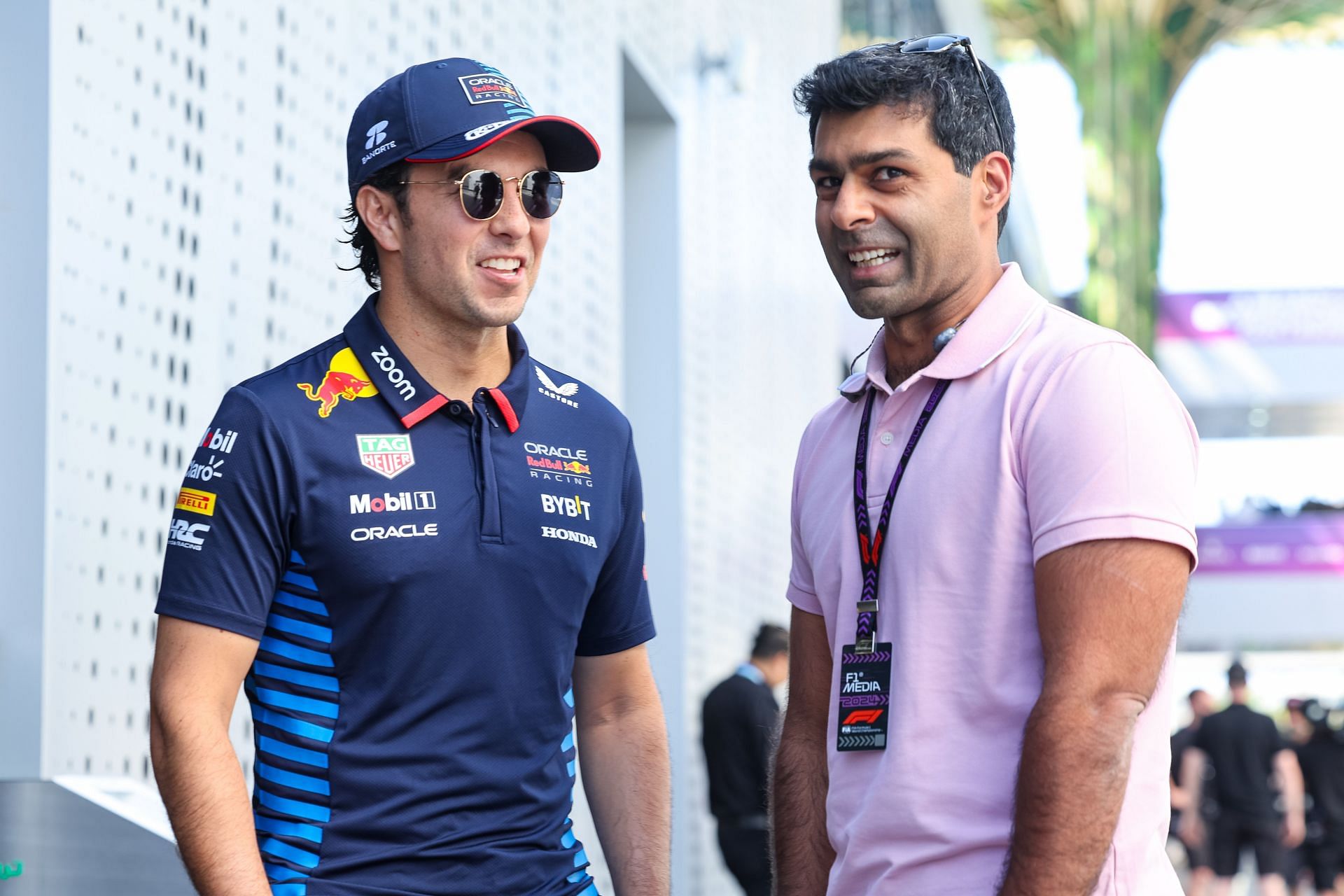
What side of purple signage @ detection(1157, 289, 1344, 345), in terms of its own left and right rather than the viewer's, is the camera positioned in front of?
front

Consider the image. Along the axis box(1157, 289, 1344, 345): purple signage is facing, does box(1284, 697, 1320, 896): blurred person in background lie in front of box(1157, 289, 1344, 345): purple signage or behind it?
in front

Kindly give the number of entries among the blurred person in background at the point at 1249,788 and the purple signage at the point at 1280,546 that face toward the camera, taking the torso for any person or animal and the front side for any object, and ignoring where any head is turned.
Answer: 1

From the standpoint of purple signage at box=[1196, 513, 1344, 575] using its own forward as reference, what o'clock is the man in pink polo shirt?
The man in pink polo shirt is roughly at 12 o'clock from the purple signage.

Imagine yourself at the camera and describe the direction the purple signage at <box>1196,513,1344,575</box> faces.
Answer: facing the viewer

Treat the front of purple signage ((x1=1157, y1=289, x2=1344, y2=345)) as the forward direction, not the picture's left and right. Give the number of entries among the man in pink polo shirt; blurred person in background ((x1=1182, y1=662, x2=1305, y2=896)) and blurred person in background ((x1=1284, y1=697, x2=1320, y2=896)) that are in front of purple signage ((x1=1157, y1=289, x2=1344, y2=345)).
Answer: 3

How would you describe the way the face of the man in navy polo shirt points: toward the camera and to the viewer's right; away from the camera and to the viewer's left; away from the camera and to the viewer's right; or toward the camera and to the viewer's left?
toward the camera and to the viewer's right

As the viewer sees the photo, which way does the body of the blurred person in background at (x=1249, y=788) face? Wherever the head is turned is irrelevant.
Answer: away from the camera

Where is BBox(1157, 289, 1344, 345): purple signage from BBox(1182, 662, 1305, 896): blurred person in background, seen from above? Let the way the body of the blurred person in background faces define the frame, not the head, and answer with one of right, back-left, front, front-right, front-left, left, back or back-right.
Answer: front
